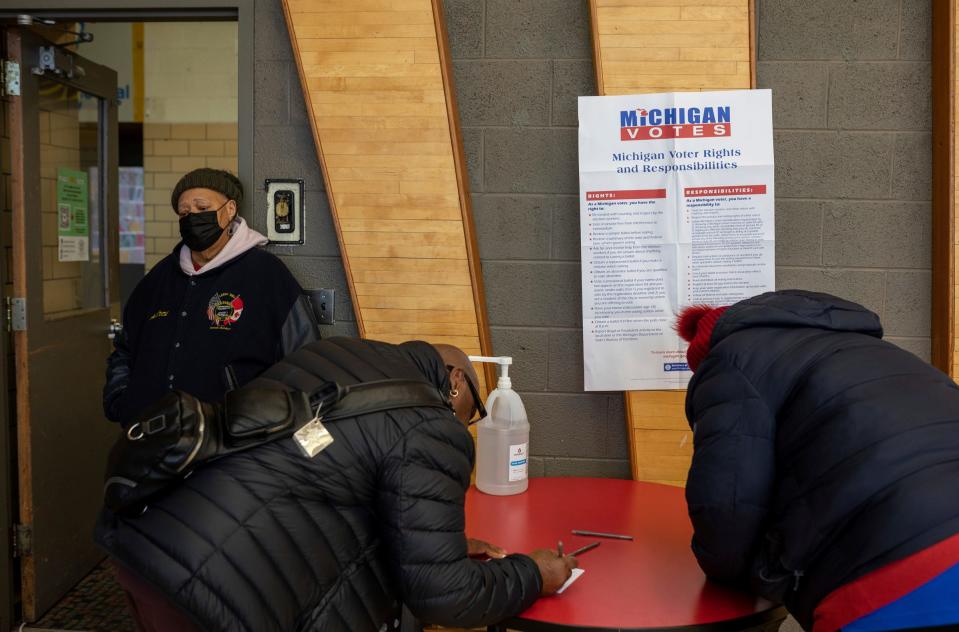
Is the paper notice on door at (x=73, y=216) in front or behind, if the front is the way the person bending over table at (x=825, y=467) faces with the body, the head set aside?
in front

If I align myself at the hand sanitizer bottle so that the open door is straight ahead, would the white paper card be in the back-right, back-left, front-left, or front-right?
back-left

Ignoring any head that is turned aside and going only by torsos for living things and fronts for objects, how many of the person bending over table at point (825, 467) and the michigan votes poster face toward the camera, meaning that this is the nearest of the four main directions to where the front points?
1

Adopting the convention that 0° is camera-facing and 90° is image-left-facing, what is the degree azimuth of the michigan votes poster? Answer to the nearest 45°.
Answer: approximately 0°

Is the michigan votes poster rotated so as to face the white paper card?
yes

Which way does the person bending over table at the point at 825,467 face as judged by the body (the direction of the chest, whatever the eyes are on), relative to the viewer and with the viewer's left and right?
facing away from the viewer and to the left of the viewer

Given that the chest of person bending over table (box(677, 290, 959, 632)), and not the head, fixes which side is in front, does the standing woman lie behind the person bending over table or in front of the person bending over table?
in front

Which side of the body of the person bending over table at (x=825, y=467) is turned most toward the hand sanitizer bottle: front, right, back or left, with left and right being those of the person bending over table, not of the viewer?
front

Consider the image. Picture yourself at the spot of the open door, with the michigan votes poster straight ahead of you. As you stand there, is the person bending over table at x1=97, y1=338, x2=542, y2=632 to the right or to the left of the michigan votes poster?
right
